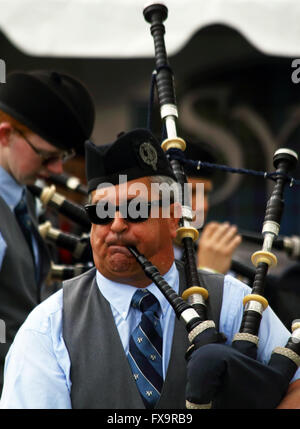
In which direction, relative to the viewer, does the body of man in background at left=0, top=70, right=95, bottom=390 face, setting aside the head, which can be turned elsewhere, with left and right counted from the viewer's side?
facing the viewer and to the right of the viewer

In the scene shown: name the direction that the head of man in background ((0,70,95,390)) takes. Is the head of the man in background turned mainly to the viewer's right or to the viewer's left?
to the viewer's right
